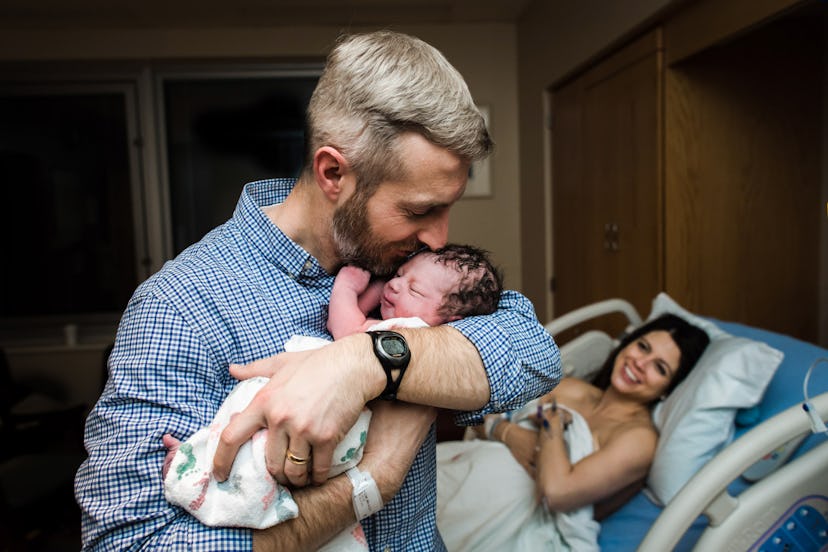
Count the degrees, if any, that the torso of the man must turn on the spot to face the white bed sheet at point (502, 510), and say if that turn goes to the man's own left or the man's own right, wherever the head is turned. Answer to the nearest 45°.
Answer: approximately 90° to the man's own left

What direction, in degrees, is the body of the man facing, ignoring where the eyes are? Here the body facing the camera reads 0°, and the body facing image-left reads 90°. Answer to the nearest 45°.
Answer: approximately 315°

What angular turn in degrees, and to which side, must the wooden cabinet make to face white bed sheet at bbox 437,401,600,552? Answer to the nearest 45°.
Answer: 0° — it already faces it

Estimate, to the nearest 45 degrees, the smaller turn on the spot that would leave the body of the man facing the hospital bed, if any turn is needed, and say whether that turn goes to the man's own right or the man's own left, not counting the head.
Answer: approximately 90° to the man's own left

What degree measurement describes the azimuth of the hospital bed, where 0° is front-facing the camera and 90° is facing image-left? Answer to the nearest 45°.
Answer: approximately 45°

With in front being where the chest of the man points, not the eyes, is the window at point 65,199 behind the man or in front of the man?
behind

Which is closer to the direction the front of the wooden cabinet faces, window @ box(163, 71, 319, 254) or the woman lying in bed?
the woman lying in bed

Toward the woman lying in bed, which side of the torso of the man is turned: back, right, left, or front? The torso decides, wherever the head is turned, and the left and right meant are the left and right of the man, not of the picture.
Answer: left

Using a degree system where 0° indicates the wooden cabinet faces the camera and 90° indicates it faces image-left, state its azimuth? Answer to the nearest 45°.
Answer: approximately 45°
